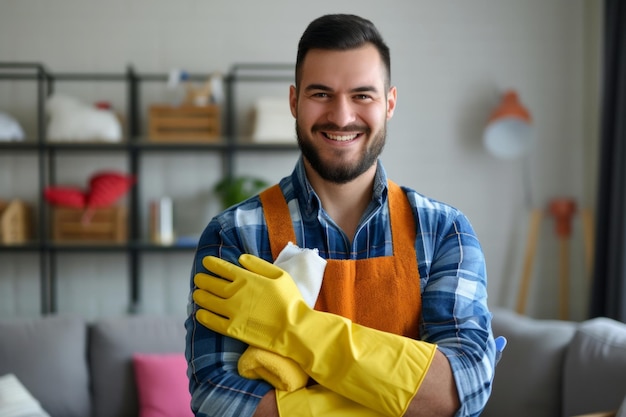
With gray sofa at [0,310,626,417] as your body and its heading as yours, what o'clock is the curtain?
The curtain is roughly at 8 o'clock from the gray sofa.

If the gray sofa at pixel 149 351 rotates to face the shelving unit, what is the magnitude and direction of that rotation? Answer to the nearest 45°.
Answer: approximately 180°

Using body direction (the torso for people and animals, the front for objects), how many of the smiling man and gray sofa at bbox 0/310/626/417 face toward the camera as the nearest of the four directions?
2

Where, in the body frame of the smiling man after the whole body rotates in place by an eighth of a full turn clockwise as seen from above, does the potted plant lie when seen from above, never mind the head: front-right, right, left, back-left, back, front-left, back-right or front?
back-right

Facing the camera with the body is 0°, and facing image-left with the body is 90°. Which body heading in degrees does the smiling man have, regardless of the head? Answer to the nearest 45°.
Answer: approximately 0°
